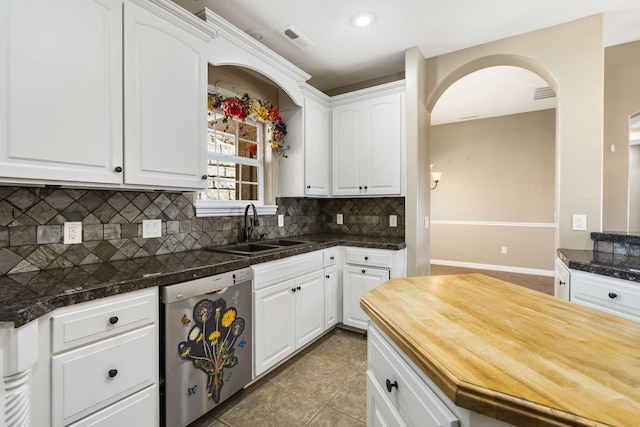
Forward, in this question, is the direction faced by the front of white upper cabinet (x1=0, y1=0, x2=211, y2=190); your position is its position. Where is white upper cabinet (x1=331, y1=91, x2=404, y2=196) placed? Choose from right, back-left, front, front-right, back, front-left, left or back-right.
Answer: front-left

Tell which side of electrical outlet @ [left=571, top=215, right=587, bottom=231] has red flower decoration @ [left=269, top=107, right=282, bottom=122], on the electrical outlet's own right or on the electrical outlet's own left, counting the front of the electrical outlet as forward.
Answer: on the electrical outlet's own right

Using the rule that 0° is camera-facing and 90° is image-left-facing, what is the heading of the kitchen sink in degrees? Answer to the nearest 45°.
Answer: approximately 315°

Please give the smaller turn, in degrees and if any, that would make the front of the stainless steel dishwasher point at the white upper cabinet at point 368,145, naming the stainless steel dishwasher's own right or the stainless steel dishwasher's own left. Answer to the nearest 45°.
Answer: approximately 90° to the stainless steel dishwasher's own left
